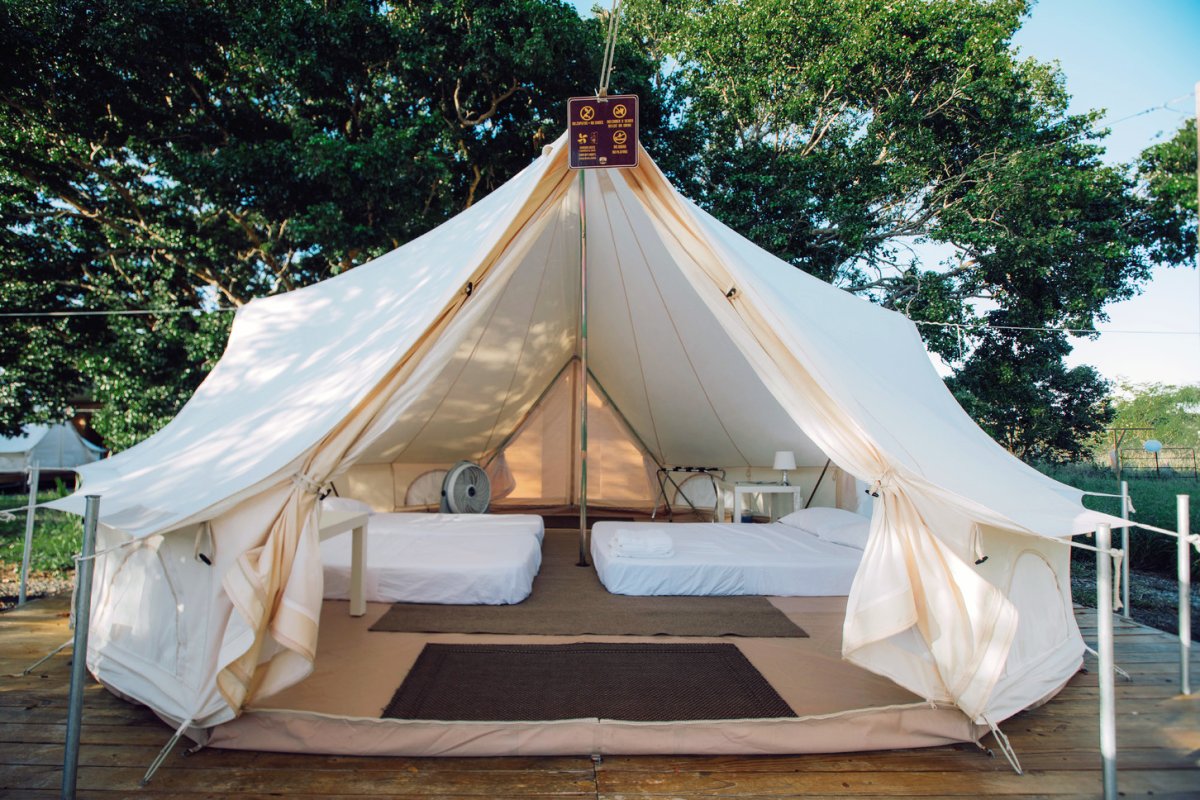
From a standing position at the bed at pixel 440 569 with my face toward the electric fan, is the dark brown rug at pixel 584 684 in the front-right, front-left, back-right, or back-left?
back-right

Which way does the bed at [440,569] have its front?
to the viewer's right

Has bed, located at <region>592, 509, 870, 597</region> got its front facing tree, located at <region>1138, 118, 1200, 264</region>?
no

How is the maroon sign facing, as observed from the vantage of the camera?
facing the viewer

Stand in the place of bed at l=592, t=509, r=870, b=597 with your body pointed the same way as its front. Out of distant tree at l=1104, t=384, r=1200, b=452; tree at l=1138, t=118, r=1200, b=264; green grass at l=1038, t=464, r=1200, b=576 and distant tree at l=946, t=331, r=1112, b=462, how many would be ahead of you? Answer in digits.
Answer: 0

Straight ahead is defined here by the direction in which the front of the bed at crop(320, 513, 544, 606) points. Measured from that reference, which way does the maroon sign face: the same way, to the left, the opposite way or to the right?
to the right

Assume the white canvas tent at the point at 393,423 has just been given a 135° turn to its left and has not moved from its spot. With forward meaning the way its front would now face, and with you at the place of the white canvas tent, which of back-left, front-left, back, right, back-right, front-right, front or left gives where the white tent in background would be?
left

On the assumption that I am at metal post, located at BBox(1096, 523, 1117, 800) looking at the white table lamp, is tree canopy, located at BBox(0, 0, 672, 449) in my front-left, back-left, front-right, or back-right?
front-left

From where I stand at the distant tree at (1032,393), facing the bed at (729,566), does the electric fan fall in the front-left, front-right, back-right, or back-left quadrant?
front-right

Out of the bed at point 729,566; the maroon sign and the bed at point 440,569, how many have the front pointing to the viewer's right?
1

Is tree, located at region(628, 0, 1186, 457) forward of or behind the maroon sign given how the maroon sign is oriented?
behind

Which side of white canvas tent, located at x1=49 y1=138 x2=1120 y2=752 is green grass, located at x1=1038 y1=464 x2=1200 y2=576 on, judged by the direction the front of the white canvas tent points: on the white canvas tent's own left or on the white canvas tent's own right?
on the white canvas tent's own left

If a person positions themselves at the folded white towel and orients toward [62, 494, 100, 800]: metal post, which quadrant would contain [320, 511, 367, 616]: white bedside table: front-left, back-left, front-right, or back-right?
front-right

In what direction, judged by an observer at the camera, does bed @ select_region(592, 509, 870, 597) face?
facing to the left of the viewer
